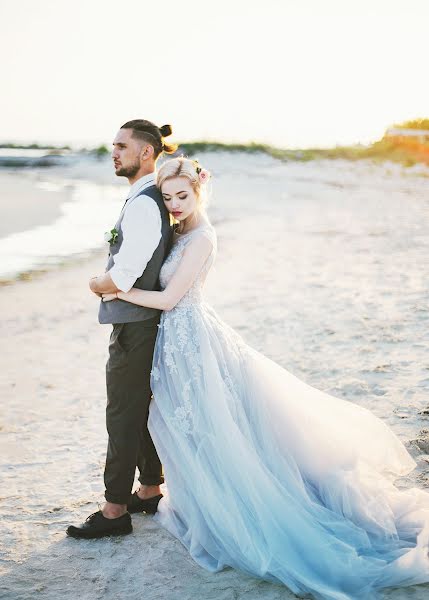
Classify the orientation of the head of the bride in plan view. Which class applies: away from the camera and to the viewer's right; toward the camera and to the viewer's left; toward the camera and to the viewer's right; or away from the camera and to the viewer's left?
toward the camera and to the viewer's left

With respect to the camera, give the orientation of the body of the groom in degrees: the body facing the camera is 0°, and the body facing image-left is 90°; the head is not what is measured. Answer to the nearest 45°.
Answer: approximately 90°

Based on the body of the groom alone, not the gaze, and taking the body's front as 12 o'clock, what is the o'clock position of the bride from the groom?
The bride is roughly at 7 o'clock from the groom.

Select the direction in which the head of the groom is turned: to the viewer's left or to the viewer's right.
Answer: to the viewer's left

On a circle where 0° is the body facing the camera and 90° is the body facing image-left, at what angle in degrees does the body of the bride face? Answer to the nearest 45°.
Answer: approximately 90°
